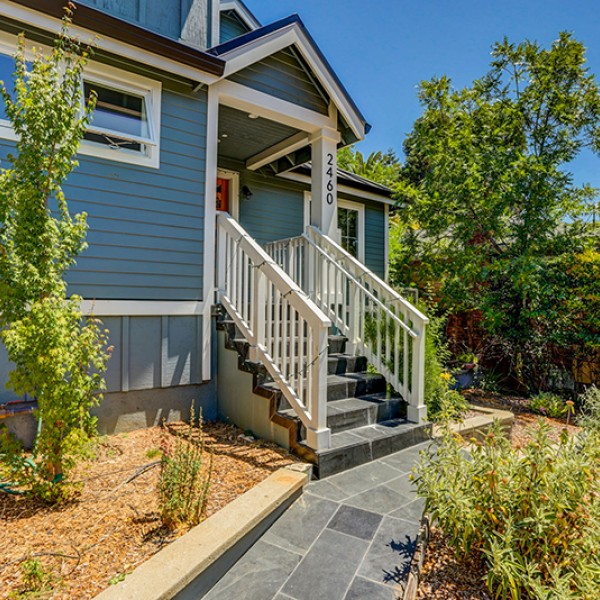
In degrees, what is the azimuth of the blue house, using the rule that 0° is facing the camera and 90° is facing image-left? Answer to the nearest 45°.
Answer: approximately 315°

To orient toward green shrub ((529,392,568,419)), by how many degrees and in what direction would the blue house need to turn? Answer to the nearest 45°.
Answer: approximately 45° to its left

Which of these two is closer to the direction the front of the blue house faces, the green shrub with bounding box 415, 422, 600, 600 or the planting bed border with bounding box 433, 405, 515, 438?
the green shrub

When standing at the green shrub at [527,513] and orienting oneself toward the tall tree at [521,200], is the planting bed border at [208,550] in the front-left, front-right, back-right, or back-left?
back-left

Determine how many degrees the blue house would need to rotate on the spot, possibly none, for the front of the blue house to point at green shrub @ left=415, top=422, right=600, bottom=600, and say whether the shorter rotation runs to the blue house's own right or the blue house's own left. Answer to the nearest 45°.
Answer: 0° — it already faces it

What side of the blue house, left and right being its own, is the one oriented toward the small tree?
right

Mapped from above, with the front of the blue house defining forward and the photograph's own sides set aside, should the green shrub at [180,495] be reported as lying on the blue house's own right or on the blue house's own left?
on the blue house's own right
